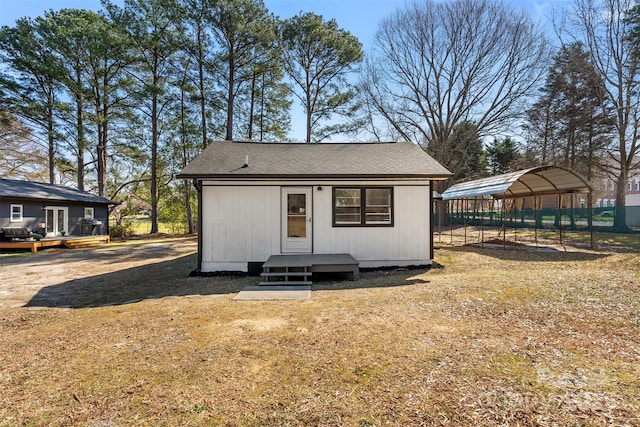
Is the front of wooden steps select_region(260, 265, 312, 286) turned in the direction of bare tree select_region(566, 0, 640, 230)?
no

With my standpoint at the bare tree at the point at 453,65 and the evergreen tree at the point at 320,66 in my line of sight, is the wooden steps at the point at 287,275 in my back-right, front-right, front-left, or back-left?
front-left

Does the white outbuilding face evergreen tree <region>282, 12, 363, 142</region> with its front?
no

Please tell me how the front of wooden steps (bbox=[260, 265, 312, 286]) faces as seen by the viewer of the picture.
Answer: facing the viewer

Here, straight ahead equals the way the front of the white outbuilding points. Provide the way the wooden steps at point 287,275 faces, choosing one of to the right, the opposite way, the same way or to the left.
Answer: the same way

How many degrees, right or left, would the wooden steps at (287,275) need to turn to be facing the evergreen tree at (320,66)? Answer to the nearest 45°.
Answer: approximately 180°

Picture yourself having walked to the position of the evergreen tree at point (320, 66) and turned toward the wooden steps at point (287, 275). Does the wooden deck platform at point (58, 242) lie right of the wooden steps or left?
right

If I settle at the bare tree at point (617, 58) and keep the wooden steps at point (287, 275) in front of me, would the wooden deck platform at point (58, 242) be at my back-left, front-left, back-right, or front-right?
front-right

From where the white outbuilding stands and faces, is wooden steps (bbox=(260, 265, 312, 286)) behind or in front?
in front

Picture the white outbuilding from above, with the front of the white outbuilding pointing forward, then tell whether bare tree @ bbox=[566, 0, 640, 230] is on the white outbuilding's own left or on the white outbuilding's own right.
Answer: on the white outbuilding's own left

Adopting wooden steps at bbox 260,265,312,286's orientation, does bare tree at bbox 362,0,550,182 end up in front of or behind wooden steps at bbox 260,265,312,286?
behind

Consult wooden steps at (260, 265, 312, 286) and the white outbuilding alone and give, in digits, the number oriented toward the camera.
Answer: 2

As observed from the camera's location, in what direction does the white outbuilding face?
facing the viewer

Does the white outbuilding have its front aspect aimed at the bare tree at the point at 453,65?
no
